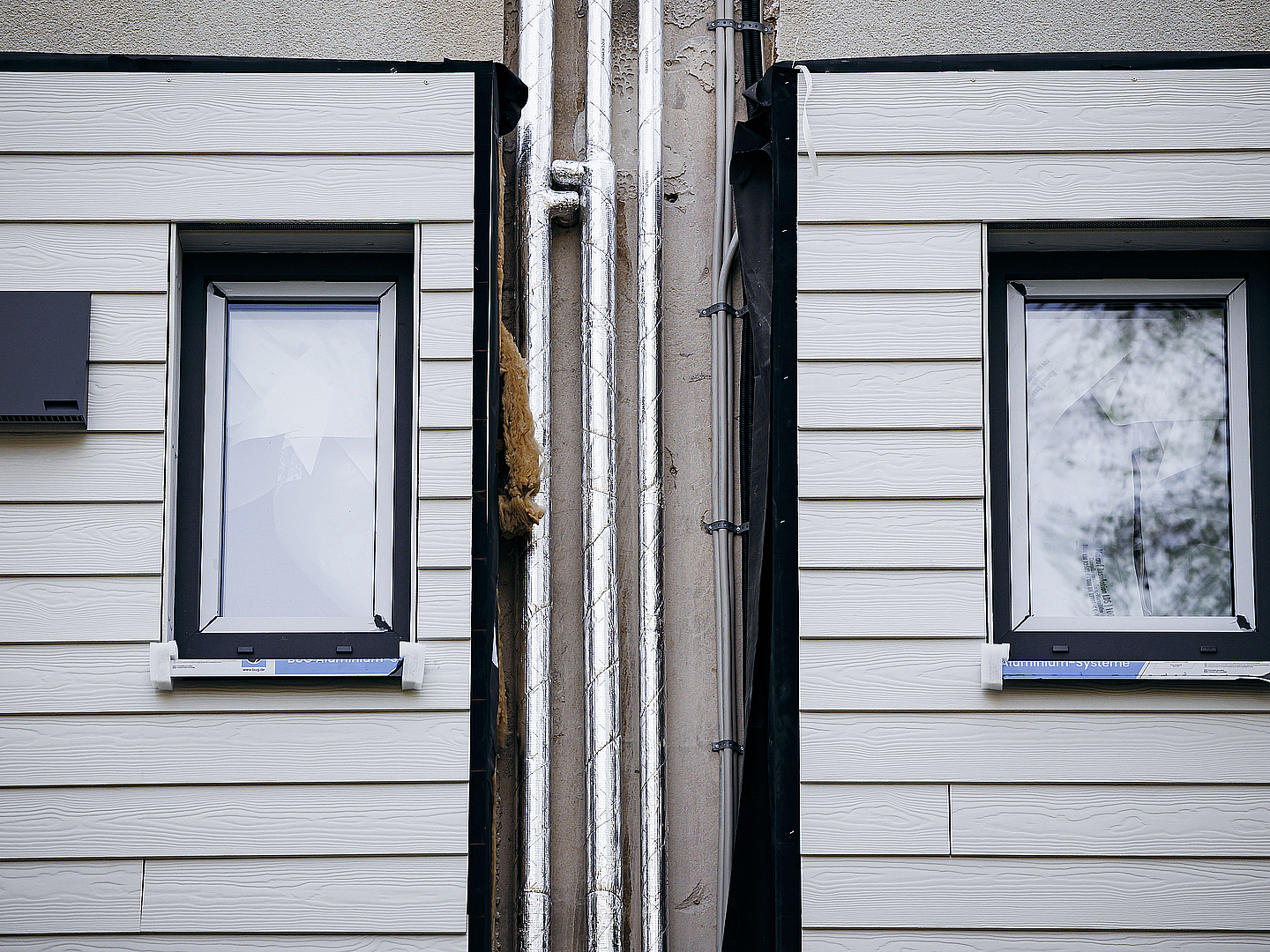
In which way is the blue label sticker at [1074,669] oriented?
toward the camera

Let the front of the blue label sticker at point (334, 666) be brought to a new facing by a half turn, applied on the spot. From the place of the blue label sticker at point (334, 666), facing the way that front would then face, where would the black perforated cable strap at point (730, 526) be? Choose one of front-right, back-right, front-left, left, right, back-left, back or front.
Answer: right

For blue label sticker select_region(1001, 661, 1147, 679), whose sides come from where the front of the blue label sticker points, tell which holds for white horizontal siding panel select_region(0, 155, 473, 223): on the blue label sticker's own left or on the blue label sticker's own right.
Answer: on the blue label sticker's own right

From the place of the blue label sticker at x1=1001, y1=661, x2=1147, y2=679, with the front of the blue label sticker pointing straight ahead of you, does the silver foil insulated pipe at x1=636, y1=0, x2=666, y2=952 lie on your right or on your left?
on your right

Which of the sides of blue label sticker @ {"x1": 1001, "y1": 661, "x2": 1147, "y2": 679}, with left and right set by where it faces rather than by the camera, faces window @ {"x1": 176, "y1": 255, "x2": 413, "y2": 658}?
right

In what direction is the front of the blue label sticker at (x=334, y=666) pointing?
toward the camera

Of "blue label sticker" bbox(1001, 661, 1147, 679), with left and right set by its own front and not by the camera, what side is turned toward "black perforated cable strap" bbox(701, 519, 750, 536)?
right

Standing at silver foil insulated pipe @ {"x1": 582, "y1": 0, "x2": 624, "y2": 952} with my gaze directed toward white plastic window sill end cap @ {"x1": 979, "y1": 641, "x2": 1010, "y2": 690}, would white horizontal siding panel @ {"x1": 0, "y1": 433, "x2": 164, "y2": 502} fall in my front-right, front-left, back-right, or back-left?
back-right

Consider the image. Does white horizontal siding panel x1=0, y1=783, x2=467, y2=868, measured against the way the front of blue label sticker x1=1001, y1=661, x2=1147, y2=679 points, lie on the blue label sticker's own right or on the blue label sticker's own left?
on the blue label sticker's own right
